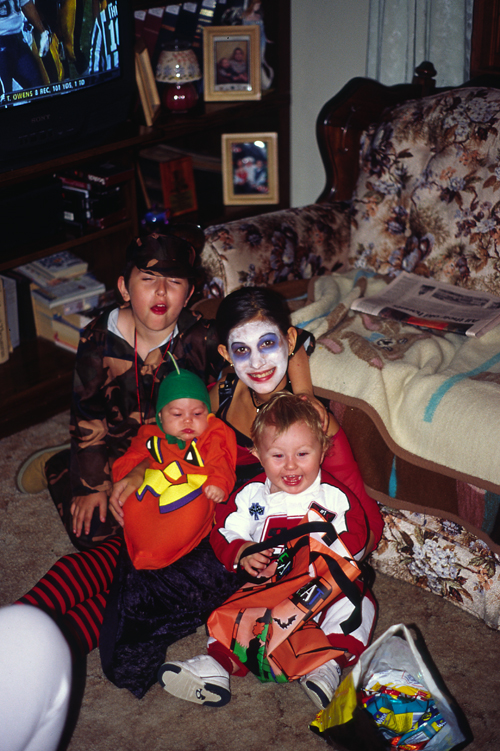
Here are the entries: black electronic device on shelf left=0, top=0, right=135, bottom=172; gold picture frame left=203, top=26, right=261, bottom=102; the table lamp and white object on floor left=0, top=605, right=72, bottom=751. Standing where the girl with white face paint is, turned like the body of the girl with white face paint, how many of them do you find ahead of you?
1

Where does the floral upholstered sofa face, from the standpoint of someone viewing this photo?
facing the viewer and to the left of the viewer

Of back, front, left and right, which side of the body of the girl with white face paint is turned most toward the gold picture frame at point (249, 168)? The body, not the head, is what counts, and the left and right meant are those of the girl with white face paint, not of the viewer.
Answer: back

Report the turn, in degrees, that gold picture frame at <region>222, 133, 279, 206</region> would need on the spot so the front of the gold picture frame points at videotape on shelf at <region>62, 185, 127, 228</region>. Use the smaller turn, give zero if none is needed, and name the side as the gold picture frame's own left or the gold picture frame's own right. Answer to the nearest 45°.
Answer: approximately 45° to the gold picture frame's own right

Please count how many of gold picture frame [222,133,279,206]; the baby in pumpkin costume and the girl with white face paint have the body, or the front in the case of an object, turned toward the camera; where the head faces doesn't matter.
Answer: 3

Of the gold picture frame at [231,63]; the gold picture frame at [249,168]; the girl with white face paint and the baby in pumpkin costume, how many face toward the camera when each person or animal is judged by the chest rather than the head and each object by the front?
4

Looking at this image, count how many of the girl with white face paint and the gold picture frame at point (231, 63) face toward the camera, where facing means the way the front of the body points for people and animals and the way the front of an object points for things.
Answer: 2

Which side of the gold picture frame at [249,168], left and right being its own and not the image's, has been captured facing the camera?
front

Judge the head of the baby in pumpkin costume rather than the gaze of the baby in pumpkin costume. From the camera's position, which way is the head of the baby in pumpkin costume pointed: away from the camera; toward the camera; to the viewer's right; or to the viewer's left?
toward the camera

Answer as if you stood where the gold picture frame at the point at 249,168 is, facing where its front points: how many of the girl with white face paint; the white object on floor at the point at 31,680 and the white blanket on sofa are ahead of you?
3

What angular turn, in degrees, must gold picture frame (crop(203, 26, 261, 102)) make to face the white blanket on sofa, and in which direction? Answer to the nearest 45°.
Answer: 0° — it already faces it

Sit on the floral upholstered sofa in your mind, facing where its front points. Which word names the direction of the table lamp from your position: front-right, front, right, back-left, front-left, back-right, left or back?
right

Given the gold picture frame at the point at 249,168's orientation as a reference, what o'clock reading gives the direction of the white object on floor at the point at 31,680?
The white object on floor is roughly at 12 o'clock from the gold picture frame.

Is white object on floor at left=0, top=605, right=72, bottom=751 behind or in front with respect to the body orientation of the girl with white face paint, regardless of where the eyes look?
in front

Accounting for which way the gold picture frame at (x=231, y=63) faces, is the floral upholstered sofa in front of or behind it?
in front
